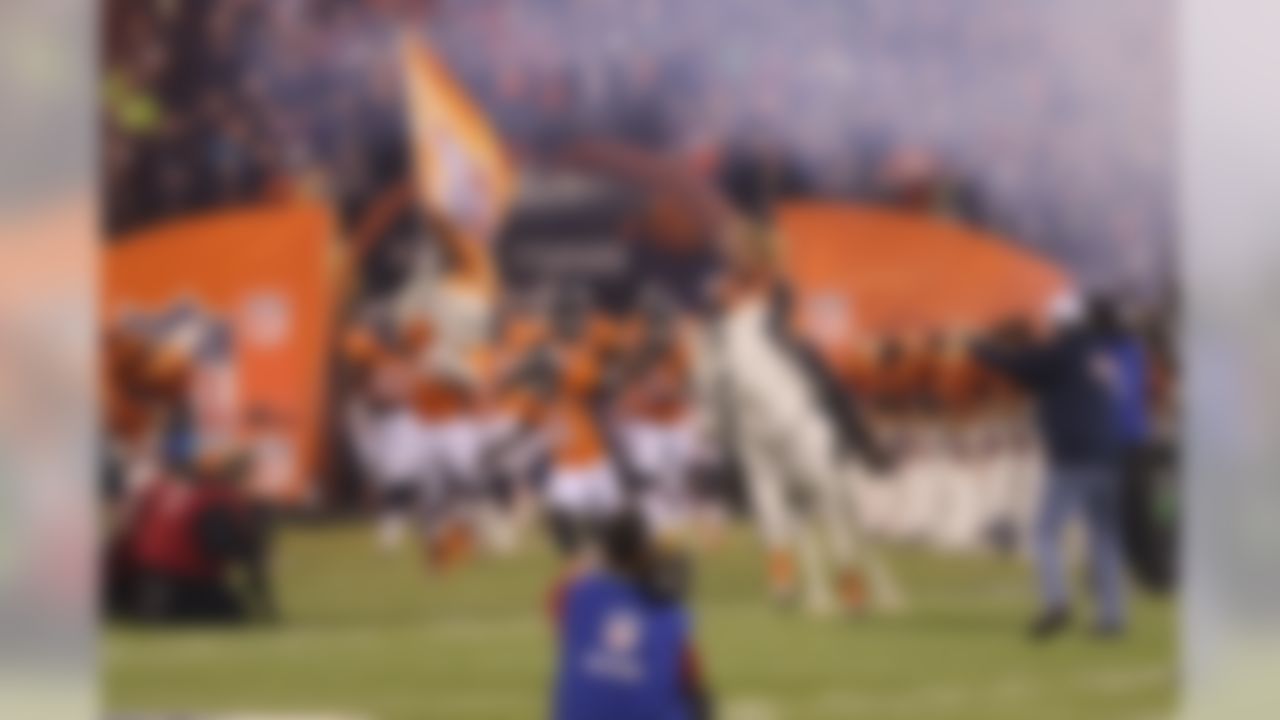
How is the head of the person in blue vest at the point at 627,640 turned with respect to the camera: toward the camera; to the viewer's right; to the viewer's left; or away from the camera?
away from the camera
